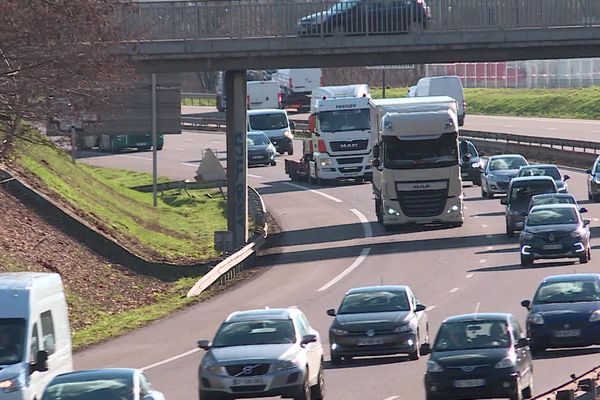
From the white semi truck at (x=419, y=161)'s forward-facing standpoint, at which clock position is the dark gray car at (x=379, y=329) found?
The dark gray car is roughly at 12 o'clock from the white semi truck.

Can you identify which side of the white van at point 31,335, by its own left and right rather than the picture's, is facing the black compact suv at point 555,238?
back

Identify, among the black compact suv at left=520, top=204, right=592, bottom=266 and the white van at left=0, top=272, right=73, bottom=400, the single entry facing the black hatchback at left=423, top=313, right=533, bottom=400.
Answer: the black compact suv at left=520, top=204, right=592, bottom=266

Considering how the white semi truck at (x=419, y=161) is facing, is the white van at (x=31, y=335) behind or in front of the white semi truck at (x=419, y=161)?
in front

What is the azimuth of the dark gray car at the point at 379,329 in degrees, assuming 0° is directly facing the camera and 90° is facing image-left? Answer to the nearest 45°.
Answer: approximately 0°

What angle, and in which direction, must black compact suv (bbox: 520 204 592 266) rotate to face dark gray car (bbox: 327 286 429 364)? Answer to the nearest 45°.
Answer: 0° — it already faces it

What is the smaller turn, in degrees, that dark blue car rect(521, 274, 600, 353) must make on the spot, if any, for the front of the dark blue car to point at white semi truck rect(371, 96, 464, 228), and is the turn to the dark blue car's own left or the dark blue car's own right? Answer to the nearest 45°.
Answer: approximately 180°

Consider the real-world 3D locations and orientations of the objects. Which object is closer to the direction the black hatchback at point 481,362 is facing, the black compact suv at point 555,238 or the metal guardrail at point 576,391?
the metal guardrail

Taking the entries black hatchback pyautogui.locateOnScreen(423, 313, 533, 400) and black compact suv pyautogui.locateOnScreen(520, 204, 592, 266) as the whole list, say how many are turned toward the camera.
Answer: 2

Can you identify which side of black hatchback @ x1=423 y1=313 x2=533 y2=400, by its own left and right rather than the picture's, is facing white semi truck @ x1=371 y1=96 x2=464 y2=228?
back

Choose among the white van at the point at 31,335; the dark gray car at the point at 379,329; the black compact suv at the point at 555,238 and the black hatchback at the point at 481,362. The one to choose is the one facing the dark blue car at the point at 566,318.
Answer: the black compact suv at the point at 555,238

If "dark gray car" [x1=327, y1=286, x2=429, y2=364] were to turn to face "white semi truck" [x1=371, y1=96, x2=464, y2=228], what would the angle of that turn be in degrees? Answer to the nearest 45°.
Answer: approximately 180°

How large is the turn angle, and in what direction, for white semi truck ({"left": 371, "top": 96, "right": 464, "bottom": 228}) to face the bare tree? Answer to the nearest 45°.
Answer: approximately 45° to its right

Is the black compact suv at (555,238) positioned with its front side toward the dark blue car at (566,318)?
yes
